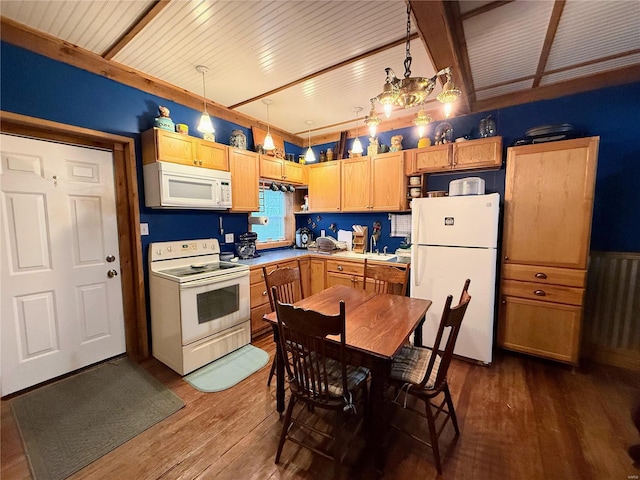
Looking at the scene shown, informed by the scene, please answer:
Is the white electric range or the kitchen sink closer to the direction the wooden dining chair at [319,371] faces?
the kitchen sink

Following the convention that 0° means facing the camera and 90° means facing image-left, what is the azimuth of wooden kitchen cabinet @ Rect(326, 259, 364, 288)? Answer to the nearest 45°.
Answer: approximately 45°

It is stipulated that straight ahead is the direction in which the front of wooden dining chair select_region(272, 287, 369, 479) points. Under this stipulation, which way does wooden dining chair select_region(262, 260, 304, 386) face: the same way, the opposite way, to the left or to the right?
to the right

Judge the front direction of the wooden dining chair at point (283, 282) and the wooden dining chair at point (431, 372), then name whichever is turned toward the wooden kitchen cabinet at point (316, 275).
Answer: the wooden dining chair at point (431, 372)

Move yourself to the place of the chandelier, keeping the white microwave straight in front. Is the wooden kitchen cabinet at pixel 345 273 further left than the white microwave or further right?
right

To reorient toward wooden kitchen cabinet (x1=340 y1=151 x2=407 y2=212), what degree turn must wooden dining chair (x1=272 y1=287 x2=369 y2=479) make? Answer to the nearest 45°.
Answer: approximately 45° to its left

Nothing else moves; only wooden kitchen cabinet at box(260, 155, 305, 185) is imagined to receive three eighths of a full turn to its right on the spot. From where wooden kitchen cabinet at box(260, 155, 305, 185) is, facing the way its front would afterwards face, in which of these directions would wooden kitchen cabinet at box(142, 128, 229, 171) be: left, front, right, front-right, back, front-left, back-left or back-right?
front-left
